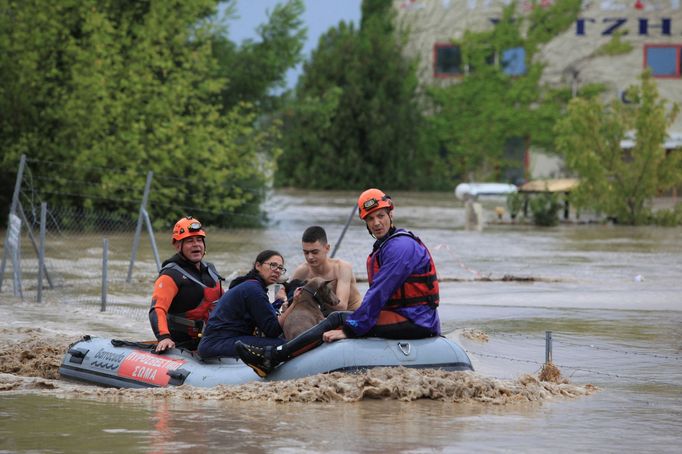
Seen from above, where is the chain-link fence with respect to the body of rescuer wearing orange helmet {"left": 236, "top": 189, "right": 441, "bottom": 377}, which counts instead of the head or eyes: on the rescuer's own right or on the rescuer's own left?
on the rescuer's own right

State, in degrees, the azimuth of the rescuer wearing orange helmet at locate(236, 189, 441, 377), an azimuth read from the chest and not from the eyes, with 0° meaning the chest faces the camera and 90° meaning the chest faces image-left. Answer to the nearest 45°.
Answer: approximately 90°

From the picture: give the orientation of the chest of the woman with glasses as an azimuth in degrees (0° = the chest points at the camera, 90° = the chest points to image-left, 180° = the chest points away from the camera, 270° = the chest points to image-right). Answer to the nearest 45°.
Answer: approximately 270°

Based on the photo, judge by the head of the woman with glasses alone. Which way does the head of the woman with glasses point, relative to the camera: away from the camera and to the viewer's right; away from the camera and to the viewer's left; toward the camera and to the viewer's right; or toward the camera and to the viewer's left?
toward the camera and to the viewer's right
